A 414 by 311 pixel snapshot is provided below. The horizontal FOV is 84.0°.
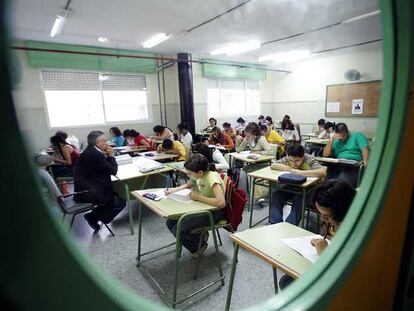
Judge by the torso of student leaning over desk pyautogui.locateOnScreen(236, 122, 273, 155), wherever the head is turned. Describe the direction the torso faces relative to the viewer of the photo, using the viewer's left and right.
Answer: facing the viewer and to the left of the viewer

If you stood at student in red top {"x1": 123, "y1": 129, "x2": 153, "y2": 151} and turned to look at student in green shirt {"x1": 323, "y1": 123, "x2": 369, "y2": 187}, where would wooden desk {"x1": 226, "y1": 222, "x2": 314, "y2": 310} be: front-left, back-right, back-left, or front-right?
front-right

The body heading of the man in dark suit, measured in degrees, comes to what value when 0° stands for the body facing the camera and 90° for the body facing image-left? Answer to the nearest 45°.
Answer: approximately 270°

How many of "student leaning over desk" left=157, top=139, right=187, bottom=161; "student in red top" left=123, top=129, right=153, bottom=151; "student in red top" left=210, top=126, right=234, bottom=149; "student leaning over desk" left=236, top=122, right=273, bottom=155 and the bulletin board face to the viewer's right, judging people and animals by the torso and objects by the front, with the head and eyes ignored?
0

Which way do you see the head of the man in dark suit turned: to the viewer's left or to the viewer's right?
to the viewer's right

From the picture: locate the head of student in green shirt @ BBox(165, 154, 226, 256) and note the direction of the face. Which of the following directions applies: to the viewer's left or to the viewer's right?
to the viewer's left

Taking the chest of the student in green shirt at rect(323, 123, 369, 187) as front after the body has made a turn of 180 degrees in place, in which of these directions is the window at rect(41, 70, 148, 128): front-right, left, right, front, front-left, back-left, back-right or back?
back-left

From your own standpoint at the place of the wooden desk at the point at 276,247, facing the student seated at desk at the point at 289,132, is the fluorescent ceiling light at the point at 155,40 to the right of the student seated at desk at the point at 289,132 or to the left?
left

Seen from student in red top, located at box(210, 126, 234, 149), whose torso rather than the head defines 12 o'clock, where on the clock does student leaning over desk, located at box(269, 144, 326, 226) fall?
The student leaning over desk is roughly at 10 o'clock from the student in red top.

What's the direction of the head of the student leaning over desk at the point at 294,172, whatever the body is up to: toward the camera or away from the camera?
toward the camera

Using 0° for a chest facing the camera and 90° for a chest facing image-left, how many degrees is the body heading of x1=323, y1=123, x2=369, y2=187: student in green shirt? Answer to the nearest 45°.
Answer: approximately 45°

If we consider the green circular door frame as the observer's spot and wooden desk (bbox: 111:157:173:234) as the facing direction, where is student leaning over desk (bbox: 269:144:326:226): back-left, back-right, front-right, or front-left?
front-right

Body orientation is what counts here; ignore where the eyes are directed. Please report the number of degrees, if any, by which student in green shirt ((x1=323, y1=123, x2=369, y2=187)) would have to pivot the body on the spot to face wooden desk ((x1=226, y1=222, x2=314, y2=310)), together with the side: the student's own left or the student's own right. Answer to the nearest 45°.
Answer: approximately 45° to the student's own left

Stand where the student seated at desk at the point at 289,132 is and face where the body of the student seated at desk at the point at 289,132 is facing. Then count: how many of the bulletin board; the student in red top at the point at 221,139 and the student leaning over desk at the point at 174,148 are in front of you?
2

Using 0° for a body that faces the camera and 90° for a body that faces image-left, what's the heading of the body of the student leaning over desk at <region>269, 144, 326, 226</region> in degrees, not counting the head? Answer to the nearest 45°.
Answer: approximately 45°

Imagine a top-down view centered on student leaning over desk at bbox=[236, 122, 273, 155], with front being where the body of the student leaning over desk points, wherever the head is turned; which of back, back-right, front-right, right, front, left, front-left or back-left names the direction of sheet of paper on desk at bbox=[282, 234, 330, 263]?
front-left
